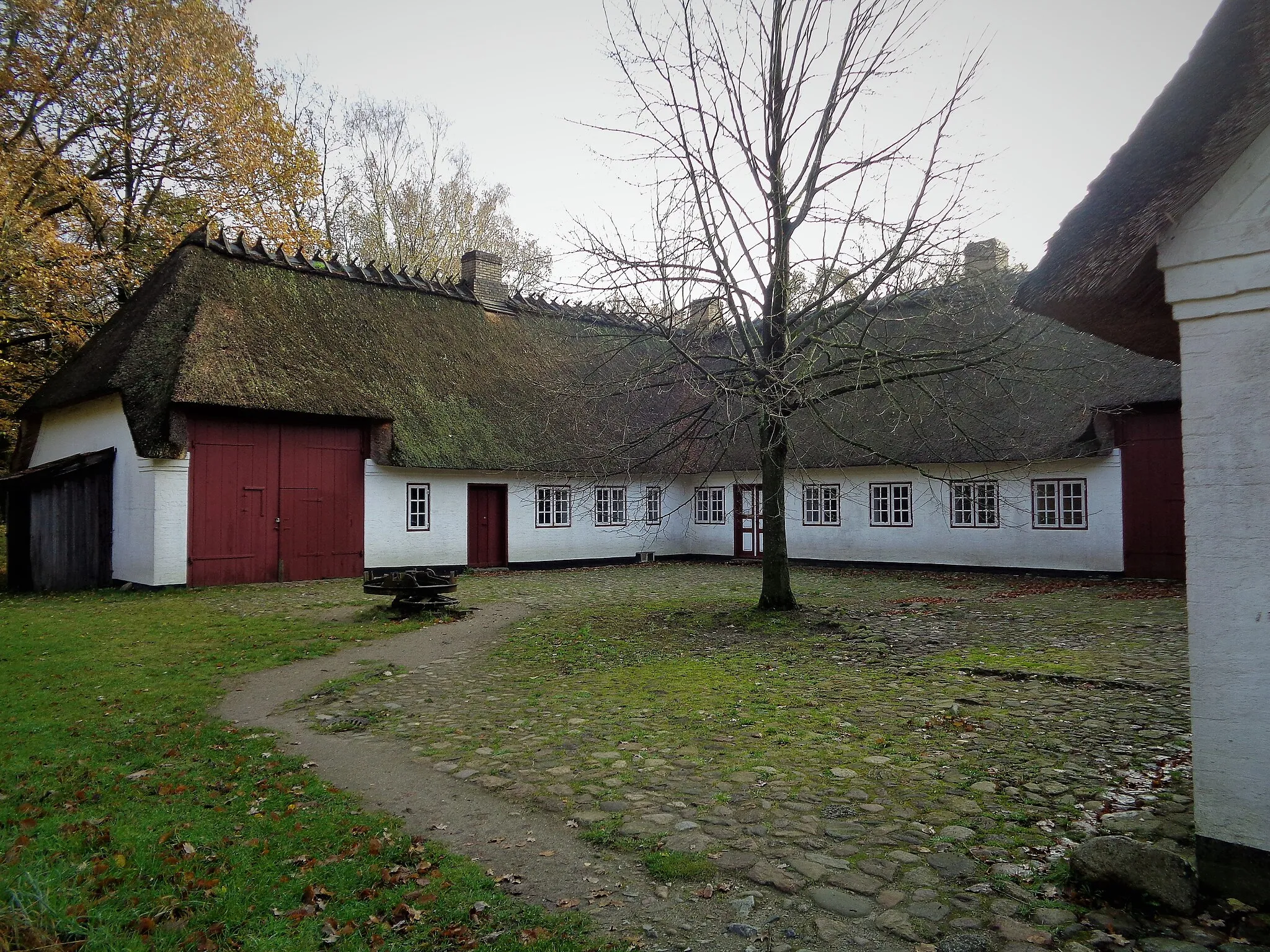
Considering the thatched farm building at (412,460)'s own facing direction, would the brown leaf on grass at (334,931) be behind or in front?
in front

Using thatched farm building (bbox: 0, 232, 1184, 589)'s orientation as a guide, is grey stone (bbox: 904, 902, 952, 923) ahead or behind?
ahead

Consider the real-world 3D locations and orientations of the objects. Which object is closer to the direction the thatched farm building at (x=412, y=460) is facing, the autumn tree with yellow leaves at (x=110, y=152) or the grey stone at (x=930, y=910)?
the grey stone

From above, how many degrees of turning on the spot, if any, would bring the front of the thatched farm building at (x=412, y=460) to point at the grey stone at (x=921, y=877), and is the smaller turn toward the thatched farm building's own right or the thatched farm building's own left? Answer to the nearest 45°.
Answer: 0° — it already faces it

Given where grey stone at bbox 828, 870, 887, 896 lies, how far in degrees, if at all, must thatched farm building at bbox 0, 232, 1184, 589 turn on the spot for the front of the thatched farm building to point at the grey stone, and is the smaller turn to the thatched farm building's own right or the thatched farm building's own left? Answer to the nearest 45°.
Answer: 0° — it already faces it

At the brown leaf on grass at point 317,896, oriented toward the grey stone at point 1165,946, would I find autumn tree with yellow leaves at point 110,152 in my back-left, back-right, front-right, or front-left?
back-left

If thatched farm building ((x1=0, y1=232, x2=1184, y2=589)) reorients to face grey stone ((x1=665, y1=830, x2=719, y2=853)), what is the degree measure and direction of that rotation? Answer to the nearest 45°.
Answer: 0° — it already faces it

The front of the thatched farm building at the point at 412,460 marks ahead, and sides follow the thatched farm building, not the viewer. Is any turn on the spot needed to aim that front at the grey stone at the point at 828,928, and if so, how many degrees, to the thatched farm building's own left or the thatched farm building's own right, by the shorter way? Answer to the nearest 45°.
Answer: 0° — it already faces it

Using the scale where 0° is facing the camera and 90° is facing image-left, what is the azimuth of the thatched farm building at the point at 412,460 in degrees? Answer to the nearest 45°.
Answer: approximately 0°

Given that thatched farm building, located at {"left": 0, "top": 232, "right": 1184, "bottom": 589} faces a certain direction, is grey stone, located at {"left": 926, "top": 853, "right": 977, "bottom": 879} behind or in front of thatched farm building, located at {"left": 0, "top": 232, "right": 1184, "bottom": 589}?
in front

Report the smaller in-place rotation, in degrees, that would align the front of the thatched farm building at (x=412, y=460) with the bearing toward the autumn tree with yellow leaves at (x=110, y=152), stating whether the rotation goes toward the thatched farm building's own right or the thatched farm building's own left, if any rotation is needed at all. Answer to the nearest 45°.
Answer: approximately 135° to the thatched farm building's own right
